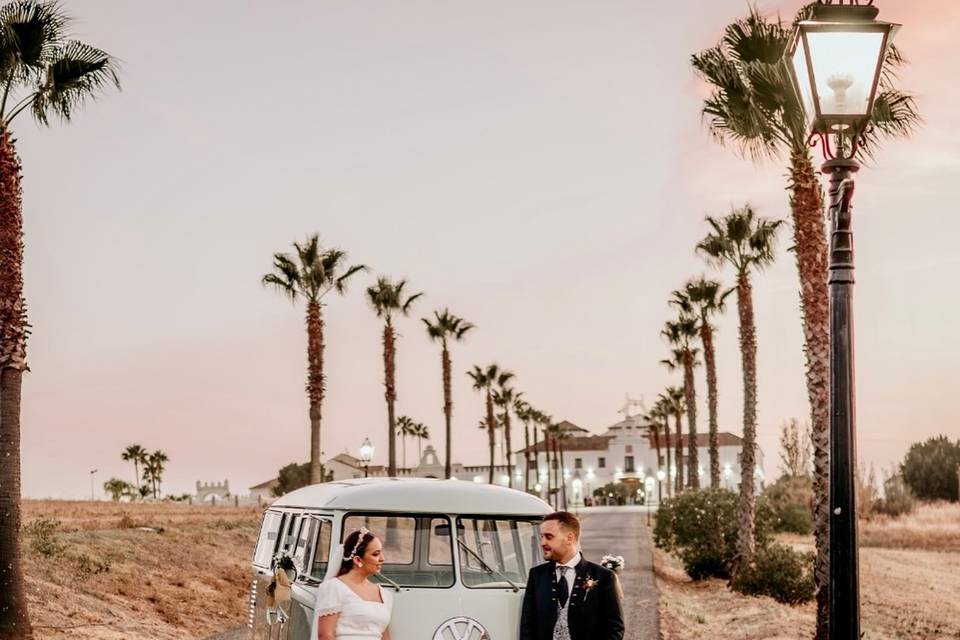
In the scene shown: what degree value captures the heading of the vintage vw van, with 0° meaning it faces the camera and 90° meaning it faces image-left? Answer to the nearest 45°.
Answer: approximately 315°

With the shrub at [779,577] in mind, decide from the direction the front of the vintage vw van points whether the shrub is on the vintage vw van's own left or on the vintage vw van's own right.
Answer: on the vintage vw van's own left

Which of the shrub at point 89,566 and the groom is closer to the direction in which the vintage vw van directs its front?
the groom

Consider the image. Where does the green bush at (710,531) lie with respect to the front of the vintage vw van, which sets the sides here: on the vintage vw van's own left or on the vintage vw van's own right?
on the vintage vw van's own left

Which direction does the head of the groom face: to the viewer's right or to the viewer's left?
to the viewer's left

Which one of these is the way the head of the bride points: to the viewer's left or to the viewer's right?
to the viewer's right

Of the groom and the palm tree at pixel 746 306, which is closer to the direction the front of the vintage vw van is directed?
the groom

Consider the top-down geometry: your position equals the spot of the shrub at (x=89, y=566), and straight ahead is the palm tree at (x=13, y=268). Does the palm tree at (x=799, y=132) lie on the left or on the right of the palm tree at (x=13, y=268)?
left

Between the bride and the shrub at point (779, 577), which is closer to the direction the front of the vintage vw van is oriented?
the bride
